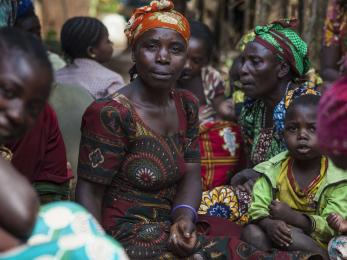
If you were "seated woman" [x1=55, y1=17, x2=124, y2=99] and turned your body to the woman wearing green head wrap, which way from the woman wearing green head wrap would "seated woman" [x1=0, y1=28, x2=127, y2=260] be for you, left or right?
right

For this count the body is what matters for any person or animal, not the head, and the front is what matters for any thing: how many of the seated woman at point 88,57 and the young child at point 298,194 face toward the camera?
1

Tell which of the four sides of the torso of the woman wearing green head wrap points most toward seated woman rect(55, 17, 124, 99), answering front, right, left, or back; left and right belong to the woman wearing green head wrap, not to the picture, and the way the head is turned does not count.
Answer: right

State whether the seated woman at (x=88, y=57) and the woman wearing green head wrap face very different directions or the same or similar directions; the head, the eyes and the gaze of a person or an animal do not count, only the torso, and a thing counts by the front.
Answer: very different directions

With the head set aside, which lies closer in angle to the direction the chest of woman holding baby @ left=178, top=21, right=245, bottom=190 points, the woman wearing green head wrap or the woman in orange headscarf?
the woman in orange headscarf
